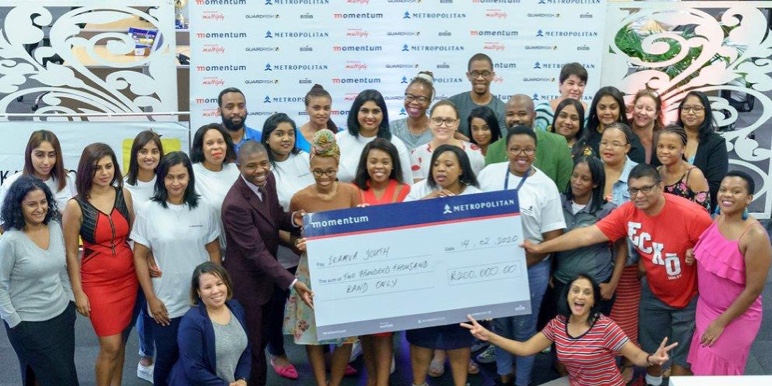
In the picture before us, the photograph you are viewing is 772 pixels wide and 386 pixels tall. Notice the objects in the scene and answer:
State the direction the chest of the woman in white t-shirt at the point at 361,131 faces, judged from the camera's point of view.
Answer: toward the camera

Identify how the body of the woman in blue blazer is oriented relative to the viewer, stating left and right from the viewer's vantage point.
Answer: facing the viewer and to the right of the viewer

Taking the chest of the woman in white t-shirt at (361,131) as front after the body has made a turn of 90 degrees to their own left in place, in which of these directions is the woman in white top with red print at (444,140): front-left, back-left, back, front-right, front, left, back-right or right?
front

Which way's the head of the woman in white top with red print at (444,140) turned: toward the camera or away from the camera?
toward the camera

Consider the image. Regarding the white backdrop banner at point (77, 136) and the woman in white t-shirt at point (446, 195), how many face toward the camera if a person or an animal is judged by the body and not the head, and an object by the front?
2

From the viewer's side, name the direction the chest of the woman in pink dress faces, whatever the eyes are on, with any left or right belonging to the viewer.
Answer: facing the viewer and to the left of the viewer

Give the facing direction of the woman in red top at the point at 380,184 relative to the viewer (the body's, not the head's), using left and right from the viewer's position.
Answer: facing the viewer

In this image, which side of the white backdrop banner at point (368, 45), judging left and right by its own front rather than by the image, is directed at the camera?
front

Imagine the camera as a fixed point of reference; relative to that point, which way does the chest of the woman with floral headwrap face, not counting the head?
toward the camera

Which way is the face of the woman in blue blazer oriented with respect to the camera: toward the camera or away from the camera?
toward the camera
